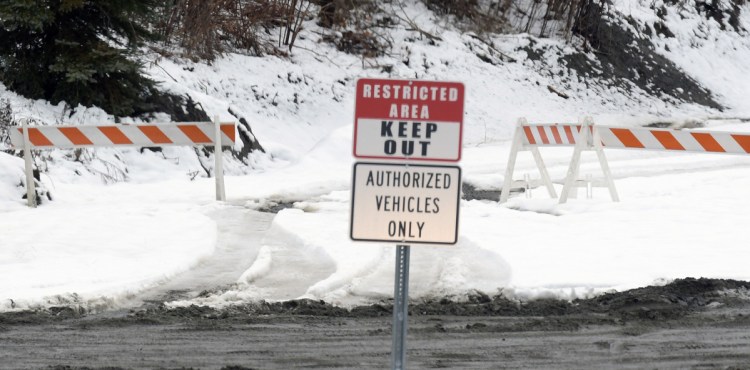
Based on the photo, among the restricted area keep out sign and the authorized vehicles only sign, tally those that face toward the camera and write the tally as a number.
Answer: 2

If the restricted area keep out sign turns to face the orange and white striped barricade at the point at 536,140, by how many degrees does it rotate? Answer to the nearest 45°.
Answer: approximately 180°

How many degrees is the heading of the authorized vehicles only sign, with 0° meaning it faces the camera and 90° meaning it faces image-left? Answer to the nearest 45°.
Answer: approximately 0°

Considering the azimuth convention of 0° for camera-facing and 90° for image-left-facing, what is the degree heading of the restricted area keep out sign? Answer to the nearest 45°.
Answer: approximately 0°

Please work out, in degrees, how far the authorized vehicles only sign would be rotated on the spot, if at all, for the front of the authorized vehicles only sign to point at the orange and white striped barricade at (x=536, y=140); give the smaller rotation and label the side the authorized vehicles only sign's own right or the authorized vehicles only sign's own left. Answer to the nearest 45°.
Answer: approximately 180°

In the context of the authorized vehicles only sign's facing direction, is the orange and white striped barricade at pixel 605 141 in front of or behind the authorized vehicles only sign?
behind
